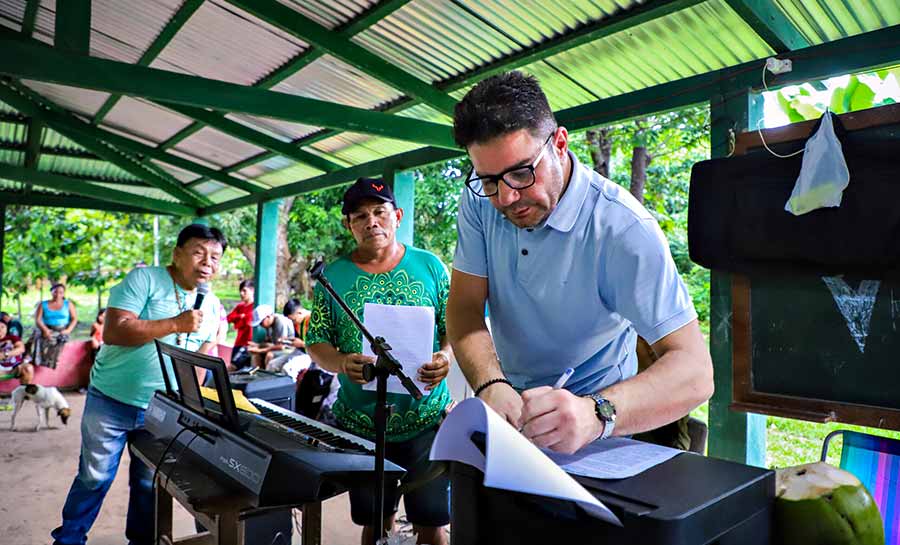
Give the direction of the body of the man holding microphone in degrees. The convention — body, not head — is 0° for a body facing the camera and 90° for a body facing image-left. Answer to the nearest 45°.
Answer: approximately 315°

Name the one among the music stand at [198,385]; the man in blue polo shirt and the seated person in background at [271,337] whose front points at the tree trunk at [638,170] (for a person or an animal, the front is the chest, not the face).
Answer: the music stand

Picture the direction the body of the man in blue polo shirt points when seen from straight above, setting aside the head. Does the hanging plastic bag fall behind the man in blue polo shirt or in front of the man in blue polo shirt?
behind

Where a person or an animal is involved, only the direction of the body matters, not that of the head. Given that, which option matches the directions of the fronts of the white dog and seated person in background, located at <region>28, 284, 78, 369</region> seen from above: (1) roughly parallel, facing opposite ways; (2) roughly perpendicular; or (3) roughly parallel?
roughly perpendicular

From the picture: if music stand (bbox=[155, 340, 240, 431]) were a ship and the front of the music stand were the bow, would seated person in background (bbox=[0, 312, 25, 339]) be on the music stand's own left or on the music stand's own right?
on the music stand's own left

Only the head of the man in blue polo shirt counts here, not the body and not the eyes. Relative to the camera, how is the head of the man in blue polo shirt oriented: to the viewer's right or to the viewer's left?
to the viewer's left

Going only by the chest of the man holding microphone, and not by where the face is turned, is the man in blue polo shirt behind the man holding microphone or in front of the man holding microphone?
in front

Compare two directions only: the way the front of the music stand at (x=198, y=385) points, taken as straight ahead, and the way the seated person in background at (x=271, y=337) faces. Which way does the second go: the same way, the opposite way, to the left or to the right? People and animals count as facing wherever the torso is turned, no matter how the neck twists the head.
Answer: the opposite way
